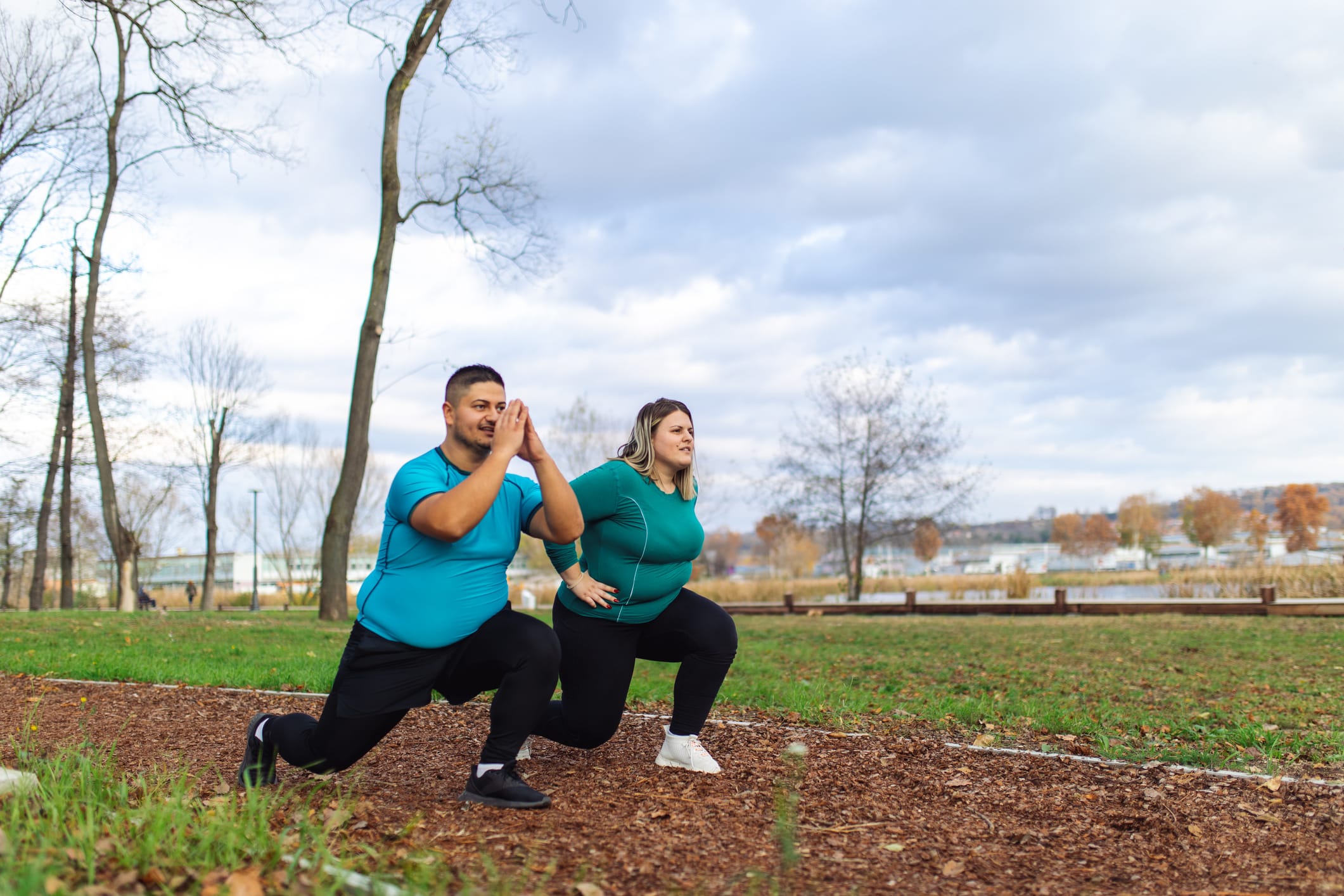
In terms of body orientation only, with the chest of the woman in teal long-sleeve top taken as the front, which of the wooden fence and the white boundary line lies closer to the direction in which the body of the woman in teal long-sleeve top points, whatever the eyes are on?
the white boundary line

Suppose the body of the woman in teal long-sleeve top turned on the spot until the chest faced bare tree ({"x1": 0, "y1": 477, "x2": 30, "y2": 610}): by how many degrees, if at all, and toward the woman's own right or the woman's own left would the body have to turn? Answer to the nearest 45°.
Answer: approximately 180°

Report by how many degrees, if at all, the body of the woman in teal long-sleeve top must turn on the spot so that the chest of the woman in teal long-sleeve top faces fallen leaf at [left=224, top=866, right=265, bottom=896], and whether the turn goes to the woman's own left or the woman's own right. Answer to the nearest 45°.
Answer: approximately 90° to the woman's own right

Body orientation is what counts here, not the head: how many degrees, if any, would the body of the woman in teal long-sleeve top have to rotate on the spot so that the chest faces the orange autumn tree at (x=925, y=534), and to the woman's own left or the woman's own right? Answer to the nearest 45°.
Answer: approximately 135° to the woman's own left

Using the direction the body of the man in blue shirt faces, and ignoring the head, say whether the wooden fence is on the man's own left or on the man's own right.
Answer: on the man's own left

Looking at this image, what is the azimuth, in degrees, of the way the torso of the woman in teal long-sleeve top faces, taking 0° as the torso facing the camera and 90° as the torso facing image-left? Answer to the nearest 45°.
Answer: approximately 315°

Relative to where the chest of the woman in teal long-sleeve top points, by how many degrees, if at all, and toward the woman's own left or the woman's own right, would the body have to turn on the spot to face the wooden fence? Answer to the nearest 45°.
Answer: approximately 90° to the woman's own left

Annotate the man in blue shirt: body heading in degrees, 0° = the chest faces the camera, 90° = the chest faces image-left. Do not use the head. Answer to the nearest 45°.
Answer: approximately 315°
